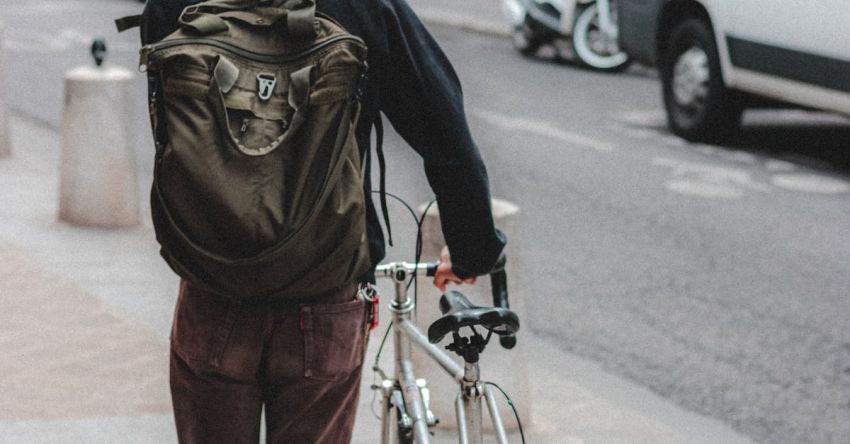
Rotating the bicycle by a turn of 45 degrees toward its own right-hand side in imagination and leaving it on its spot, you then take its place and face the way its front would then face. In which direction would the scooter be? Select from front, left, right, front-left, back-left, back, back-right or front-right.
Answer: front

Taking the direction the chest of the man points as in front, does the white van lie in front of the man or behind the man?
in front

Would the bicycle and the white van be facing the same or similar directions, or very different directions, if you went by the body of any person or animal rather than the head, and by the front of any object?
same or similar directions

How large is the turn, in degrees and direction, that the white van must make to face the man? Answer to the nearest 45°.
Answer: approximately 135° to its left

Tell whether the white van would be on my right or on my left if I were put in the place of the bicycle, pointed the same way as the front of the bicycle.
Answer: on my right

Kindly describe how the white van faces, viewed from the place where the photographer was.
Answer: facing away from the viewer and to the left of the viewer

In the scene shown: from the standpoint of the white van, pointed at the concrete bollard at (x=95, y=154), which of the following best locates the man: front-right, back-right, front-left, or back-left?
front-left

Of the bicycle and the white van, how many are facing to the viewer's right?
0

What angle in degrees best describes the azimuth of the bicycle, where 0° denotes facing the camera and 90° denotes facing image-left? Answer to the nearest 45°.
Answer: approximately 135°

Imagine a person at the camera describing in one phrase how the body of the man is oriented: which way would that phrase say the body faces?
away from the camera

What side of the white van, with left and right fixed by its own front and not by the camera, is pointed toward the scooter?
front
